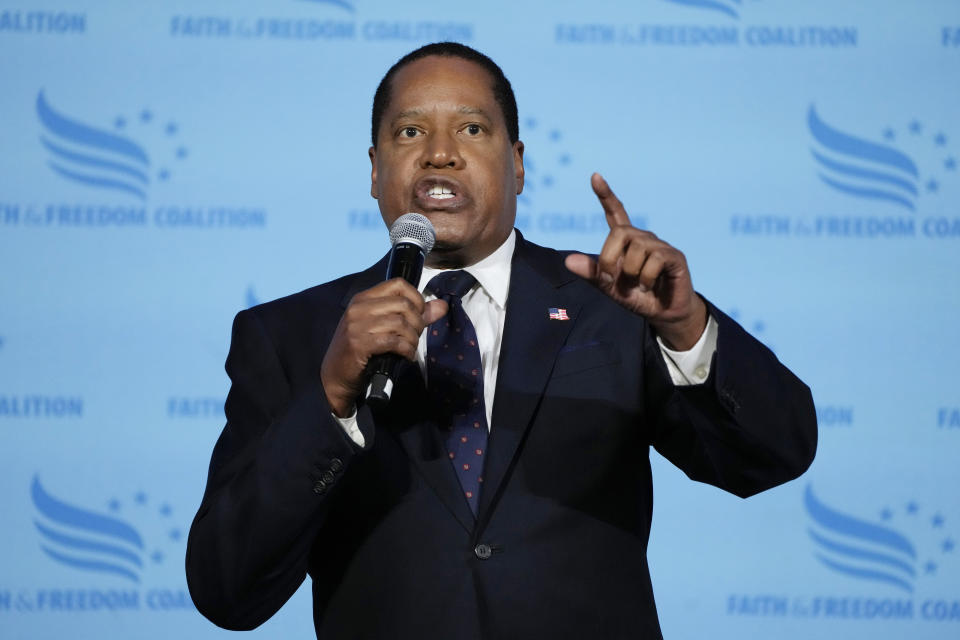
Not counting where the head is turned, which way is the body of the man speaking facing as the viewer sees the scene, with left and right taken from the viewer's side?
facing the viewer

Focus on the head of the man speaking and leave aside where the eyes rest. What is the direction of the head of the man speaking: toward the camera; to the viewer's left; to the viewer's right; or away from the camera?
toward the camera
